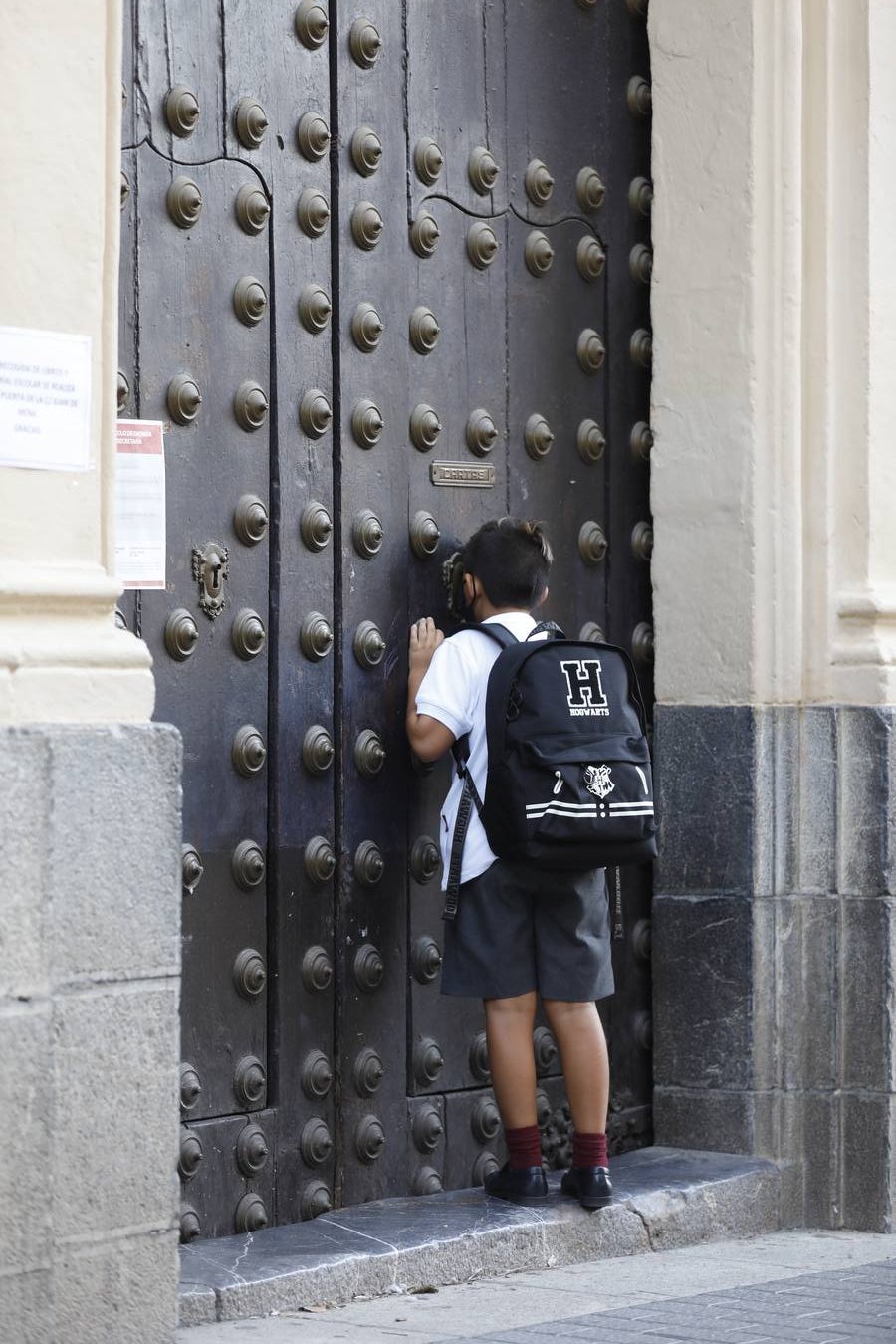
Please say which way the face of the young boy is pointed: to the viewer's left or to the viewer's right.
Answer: to the viewer's left

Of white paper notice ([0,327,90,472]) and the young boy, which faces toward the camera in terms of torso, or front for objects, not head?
the white paper notice

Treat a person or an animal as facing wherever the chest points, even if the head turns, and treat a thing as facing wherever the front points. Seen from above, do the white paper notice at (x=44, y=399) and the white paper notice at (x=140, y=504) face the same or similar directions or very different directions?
same or similar directions

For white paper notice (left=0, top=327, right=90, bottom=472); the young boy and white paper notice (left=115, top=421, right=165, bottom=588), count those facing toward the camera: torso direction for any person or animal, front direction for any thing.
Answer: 2

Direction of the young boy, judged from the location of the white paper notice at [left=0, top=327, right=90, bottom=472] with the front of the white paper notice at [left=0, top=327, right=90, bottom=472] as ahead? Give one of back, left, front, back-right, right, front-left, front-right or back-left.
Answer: back-left

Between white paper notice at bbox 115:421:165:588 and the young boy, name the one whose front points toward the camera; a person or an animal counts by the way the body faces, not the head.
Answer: the white paper notice

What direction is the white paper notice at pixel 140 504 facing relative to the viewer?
toward the camera

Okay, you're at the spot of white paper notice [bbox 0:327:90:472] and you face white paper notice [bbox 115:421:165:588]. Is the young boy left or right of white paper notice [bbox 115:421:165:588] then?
right

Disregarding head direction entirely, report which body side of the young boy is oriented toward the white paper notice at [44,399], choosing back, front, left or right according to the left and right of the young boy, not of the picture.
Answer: left

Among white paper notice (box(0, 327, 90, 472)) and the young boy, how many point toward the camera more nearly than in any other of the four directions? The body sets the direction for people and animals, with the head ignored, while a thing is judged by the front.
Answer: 1

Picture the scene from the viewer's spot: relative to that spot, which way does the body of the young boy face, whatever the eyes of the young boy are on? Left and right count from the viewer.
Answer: facing away from the viewer and to the left of the viewer
